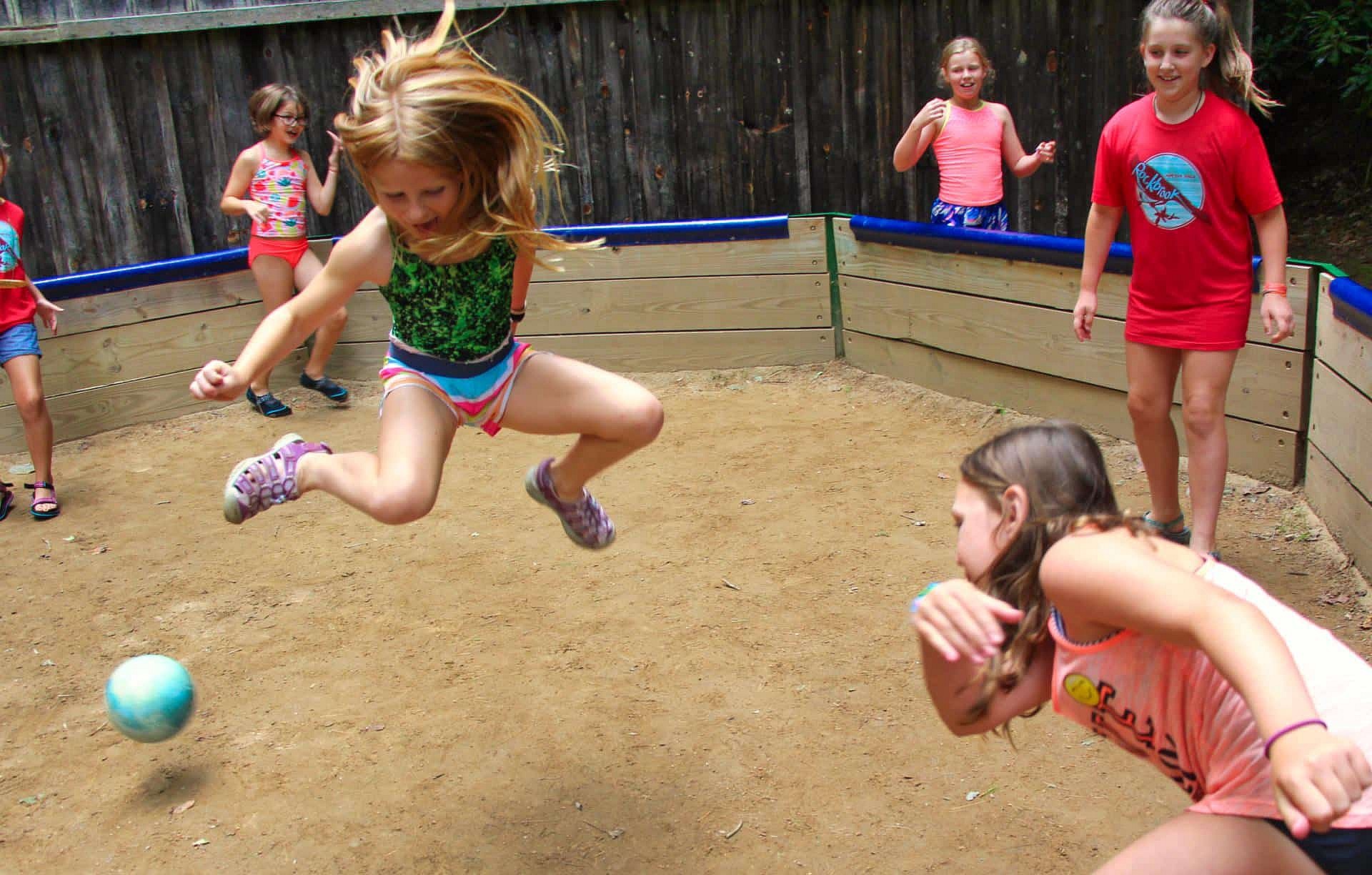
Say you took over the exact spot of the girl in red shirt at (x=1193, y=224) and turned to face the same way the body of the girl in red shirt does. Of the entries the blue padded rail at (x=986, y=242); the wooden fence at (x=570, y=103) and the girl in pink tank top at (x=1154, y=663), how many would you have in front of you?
1

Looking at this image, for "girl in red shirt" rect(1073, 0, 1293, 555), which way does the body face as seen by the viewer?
toward the camera

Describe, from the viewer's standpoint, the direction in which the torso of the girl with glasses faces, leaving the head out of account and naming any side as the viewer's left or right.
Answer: facing the viewer and to the right of the viewer

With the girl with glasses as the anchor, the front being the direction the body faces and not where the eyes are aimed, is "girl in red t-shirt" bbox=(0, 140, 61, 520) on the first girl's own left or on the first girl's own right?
on the first girl's own right

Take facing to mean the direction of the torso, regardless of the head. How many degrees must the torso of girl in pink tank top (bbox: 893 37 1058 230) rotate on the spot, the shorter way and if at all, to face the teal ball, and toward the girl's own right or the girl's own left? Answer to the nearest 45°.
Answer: approximately 45° to the girl's own right

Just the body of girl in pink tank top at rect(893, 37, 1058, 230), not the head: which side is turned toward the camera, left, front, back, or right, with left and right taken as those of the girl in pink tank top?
front

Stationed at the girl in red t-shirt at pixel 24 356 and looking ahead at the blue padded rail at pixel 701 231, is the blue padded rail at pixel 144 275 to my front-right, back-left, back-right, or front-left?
front-left

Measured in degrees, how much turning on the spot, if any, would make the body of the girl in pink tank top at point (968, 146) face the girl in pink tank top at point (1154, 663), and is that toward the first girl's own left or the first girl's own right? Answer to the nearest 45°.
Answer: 0° — they already face them

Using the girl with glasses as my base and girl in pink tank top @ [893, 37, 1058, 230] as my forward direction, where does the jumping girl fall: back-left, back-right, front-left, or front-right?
front-right

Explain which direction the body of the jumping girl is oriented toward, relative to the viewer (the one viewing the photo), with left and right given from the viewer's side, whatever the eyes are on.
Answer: facing the viewer

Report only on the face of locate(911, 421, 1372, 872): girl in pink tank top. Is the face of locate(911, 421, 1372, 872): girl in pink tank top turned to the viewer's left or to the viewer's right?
to the viewer's left
